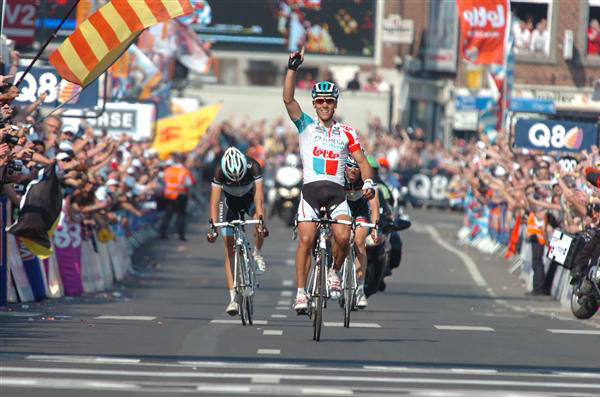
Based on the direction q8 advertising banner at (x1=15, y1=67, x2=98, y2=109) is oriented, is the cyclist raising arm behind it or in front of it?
in front

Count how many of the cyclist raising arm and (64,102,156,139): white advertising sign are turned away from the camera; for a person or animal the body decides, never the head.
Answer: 0

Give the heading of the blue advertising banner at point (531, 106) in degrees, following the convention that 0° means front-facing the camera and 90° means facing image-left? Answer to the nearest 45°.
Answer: approximately 0°

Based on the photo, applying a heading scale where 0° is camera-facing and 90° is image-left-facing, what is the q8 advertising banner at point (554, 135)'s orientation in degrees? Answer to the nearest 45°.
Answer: approximately 0°
